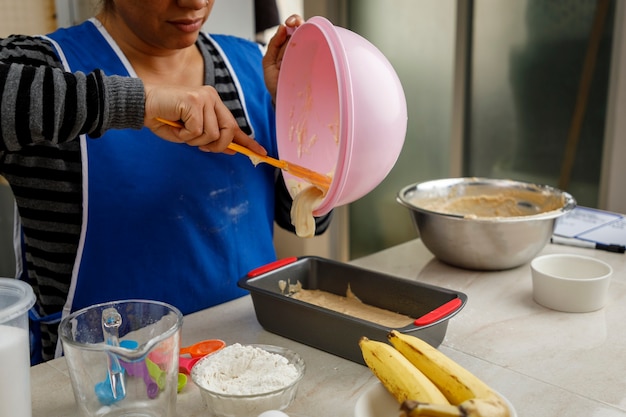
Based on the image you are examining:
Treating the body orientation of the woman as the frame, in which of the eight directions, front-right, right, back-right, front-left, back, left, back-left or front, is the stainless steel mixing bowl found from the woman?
front-left

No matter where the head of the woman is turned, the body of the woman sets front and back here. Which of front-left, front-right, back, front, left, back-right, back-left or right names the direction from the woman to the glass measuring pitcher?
front-right

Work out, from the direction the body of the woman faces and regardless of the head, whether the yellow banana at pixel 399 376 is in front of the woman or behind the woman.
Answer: in front
